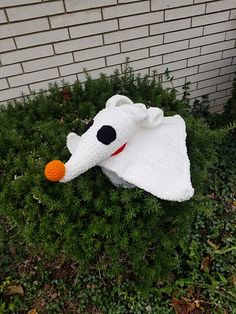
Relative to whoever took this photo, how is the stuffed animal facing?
facing the viewer and to the left of the viewer
